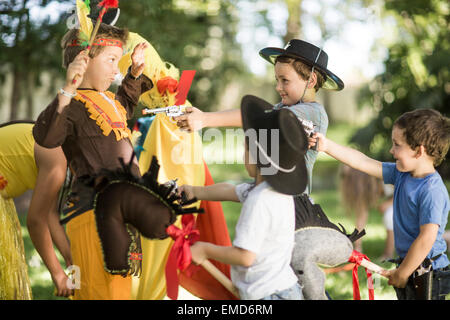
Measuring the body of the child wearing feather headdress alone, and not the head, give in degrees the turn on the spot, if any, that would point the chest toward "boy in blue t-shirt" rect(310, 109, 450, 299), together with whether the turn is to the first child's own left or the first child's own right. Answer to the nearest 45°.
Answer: approximately 45° to the first child's own left

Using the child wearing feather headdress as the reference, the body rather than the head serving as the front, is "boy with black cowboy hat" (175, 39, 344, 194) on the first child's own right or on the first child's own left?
on the first child's own left

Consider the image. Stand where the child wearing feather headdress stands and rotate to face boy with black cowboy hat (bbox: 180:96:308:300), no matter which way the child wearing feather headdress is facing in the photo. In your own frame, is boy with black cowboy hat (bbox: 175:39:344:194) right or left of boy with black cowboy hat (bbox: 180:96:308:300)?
left

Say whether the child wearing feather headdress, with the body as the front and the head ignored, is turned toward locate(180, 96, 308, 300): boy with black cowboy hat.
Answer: yes

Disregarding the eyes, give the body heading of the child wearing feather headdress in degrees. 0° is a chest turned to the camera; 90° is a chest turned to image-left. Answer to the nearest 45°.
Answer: approximately 315°

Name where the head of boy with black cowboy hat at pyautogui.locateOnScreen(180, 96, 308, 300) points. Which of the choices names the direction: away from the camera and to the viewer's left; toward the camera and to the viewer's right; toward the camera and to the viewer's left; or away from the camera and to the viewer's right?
away from the camera and to the viewer's left
